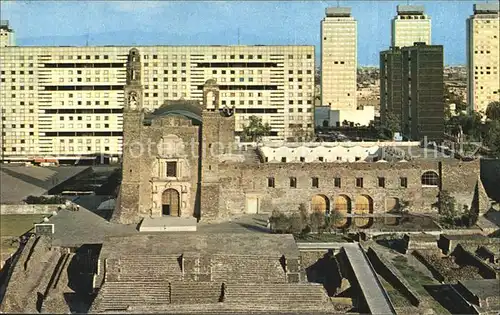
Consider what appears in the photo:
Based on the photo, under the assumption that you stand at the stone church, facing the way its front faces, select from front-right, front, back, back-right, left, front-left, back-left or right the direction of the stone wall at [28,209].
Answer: right

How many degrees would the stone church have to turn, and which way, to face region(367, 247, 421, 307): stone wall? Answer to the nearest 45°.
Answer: approximately 45° to its left

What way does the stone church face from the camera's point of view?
toward the camera

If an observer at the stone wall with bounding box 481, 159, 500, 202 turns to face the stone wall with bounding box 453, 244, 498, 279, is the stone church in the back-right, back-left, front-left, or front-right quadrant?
front-right

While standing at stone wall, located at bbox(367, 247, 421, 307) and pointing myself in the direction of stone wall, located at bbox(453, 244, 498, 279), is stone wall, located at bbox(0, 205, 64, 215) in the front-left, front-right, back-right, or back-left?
back-left

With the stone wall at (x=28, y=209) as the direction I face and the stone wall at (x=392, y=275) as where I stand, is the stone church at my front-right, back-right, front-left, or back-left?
front-right
